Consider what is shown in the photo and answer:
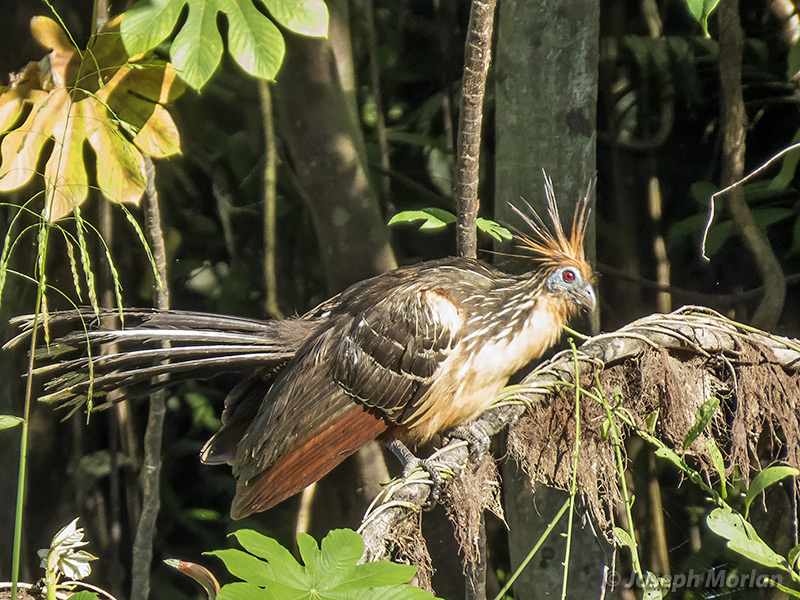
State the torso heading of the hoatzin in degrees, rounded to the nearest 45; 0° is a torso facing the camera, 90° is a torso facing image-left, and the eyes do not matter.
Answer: approximately 270°

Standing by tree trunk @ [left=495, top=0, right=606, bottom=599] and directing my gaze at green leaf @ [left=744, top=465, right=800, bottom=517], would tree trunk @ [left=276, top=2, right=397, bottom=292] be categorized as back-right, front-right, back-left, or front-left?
back-right
